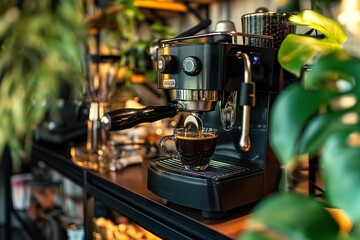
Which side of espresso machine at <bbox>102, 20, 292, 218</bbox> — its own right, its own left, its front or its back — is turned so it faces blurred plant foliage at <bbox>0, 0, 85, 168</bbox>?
right

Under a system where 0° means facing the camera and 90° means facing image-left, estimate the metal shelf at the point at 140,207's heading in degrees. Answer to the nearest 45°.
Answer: approximately 45°

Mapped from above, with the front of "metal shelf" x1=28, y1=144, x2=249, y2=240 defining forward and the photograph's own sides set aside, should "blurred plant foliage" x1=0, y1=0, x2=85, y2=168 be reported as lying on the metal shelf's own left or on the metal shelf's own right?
on the metal shelf's own right

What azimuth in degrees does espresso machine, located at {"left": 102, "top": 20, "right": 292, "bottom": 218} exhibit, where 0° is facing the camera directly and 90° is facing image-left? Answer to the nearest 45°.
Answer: approximately 45°

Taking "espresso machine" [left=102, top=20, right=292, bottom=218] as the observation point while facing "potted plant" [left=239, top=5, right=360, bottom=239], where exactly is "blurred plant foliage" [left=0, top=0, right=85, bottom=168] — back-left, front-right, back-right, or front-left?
back-right

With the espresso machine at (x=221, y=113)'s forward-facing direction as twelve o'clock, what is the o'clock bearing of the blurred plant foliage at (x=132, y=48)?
The blurred plant foliage is roughly at 4 o'clock from the espresso machine.

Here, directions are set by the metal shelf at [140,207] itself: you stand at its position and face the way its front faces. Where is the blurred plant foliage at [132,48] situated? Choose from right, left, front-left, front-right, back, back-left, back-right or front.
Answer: back-right
